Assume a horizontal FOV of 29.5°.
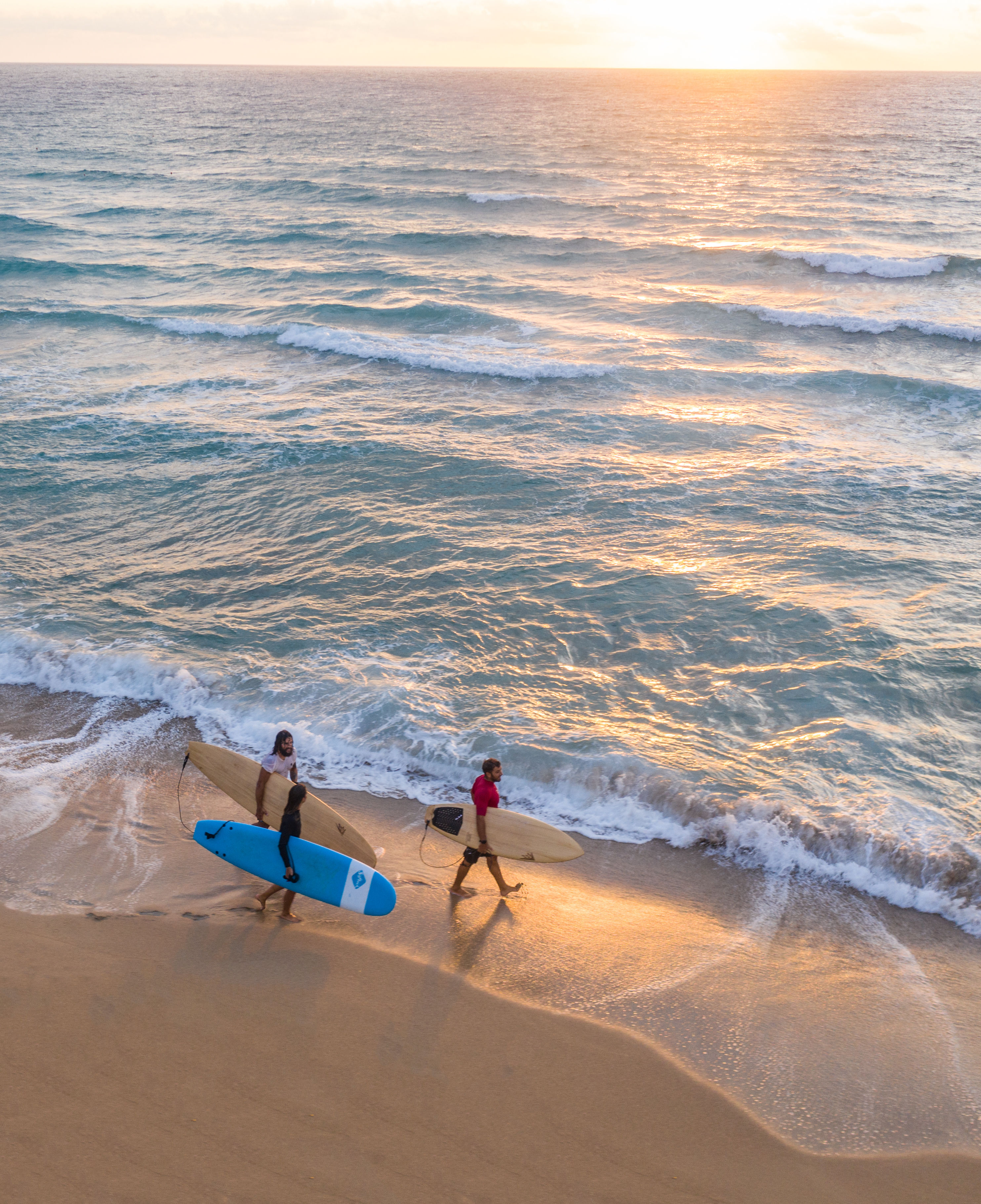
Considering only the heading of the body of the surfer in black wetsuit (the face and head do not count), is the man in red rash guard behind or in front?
in front

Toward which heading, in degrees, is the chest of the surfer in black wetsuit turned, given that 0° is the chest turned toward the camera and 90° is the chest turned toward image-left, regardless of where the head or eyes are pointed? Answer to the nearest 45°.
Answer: approximately 270°

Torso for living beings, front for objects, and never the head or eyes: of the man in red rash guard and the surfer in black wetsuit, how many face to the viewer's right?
2

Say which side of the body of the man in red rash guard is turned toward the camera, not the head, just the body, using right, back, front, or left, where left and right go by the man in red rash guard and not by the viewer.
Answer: right

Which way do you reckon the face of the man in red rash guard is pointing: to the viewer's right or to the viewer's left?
to the viewer's right

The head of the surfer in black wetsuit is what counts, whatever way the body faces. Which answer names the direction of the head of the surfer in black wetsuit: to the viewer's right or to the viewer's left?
to the viewer's right

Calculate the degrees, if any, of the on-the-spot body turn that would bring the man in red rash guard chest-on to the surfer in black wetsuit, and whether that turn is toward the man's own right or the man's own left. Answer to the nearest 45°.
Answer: approximately 180°
